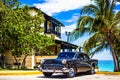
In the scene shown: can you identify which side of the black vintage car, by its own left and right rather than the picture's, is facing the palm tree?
back

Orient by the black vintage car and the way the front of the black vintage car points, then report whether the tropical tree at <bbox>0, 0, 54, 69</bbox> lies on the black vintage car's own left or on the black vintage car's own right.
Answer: on the black vintage car's own right
